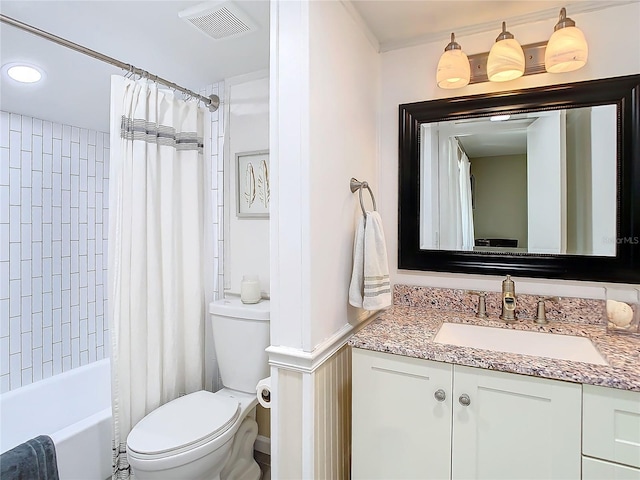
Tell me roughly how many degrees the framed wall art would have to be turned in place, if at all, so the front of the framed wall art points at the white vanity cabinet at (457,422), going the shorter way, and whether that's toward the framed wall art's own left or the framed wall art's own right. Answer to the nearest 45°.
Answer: approximately 90° to the framed wall art's own left

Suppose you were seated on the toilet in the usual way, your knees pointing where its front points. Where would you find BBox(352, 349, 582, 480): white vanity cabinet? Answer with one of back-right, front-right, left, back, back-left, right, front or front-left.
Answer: left

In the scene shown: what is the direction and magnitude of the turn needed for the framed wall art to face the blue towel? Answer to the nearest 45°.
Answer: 0° — it already faces it

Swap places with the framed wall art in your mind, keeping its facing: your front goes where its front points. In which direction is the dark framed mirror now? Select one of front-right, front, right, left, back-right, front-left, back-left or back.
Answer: left

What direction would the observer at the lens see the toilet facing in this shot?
facing the viewer and to the left of the viewer

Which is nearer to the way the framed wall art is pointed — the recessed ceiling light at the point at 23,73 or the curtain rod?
the curtain rod

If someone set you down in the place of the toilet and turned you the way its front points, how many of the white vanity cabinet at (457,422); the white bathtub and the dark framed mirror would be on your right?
1

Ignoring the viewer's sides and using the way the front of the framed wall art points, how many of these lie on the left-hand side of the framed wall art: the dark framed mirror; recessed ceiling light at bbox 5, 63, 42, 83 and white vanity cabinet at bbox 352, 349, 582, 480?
2

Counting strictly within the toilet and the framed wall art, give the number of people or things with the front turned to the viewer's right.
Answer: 0
